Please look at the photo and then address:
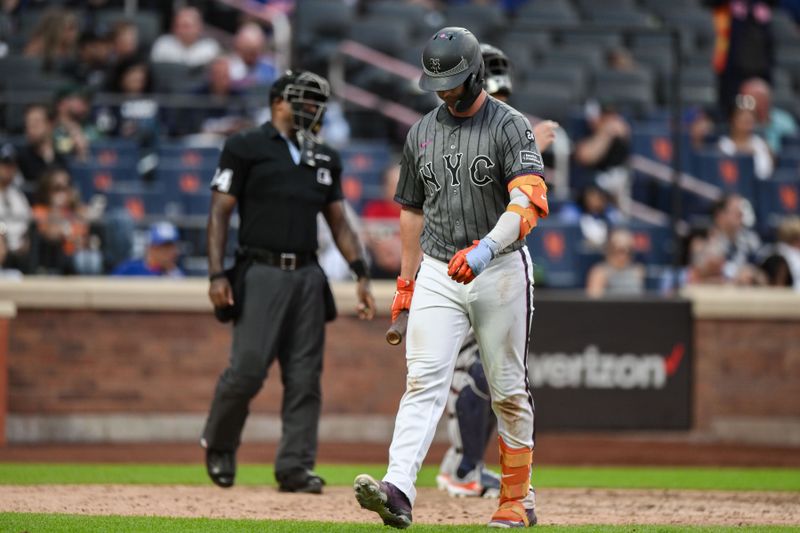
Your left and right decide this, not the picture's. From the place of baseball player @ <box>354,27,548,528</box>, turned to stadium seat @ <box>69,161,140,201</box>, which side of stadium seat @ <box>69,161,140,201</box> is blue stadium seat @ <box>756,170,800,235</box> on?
right

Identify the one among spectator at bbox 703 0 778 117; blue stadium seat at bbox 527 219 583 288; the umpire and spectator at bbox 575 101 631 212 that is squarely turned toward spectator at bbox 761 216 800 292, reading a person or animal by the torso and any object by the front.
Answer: spectator at bbox 703 0 778 117

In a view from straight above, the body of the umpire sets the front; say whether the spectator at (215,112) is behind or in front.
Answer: behind

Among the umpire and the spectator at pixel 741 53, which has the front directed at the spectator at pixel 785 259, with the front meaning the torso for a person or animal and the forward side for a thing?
the spectator at pixel 741 53

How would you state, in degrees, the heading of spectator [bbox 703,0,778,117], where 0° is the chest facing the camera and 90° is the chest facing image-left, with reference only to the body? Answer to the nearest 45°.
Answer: approximately 0°

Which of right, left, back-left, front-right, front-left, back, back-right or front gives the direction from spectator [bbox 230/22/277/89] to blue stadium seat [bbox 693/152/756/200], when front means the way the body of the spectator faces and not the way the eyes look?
left

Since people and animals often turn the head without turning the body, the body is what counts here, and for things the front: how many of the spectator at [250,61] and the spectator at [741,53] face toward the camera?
2

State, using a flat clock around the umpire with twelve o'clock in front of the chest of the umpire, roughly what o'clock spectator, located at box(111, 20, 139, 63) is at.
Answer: The spectator is roughly at 7 o'clock from the umpire.

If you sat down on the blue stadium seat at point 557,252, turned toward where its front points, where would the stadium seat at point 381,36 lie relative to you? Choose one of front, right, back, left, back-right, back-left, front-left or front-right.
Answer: back-right

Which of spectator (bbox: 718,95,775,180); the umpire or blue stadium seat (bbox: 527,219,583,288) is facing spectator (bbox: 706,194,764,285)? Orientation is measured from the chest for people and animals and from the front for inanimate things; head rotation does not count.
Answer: spectator (bbox: 718,95,775,180)
